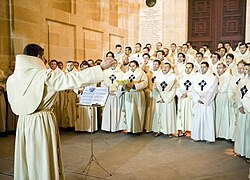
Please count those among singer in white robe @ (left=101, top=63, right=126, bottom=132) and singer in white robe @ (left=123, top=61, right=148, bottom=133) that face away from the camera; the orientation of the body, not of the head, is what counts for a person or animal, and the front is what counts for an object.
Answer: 0

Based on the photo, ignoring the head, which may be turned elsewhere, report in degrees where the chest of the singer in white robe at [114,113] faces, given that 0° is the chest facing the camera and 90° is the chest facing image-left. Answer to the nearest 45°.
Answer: approximately 0°

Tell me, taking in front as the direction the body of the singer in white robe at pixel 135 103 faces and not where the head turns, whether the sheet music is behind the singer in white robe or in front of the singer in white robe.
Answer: in front

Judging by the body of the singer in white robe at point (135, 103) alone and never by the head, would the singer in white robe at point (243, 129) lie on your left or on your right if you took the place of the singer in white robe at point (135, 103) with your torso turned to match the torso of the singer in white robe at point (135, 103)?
on your left

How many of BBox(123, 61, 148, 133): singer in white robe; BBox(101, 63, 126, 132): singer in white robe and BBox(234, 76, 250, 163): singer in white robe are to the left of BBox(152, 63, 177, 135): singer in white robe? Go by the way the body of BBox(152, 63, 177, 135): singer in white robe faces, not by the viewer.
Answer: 1

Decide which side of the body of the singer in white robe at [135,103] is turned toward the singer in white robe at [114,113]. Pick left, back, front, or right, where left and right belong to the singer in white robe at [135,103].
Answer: right

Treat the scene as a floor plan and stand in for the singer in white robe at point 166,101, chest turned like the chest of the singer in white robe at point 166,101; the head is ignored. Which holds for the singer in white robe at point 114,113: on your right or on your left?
on your right

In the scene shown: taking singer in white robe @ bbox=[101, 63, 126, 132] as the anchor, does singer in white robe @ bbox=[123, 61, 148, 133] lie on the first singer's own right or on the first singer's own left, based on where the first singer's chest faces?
on the first singer's own left

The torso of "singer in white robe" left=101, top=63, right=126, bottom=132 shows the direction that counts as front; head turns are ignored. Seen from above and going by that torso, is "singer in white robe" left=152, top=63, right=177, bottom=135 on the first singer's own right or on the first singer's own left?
on the first singer's own left

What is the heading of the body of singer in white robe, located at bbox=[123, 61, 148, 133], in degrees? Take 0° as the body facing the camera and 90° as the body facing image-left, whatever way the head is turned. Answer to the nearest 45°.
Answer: approximately 45°

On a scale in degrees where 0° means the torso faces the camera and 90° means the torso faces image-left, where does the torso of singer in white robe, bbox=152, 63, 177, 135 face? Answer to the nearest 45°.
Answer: approximately 45°
